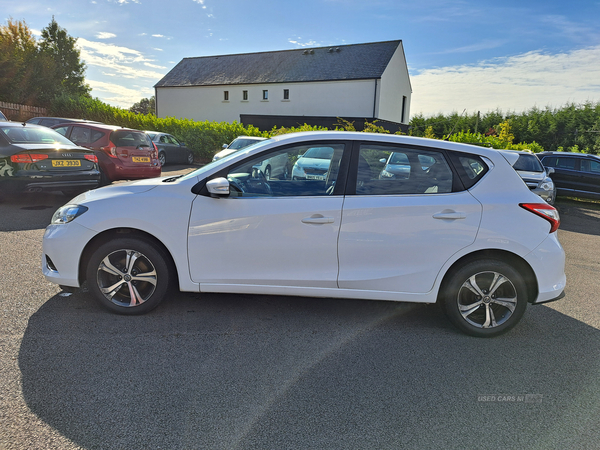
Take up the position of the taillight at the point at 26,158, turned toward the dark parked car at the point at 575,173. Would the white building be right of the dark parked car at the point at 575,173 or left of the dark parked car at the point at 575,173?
left

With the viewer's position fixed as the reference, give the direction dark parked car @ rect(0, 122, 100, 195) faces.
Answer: facing away from the viewer and to the left of the viewer

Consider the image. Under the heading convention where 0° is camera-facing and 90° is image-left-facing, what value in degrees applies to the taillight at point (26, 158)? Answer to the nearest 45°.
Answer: approximately 0°

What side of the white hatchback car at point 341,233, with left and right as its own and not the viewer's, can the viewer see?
left

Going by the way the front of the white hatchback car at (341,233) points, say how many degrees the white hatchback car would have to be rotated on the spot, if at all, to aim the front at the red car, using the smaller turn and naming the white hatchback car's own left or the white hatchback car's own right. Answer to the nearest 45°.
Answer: approximately 45° to the white hatchback car's own right

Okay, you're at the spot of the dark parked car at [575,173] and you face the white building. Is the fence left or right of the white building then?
left
